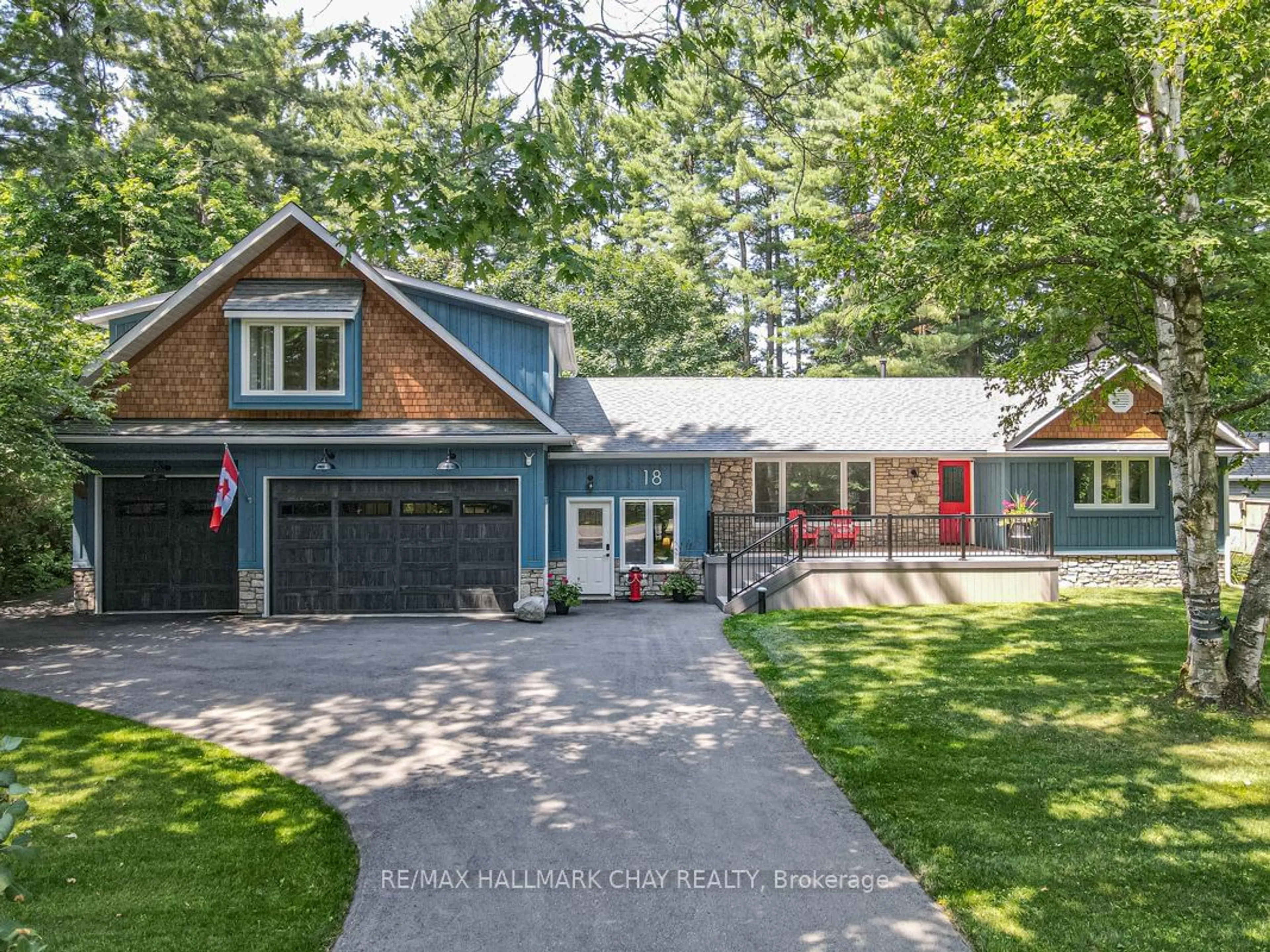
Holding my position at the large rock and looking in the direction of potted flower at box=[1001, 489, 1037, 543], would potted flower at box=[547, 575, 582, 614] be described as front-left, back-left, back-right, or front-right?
front-left

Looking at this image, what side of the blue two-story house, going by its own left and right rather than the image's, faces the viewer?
front

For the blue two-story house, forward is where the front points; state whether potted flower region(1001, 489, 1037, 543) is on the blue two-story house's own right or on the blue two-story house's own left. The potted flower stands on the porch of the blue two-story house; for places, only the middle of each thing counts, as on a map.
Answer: on the blue two-story house's own left

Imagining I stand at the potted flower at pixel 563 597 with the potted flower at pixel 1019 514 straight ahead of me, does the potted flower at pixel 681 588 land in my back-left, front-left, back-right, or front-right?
front-left
